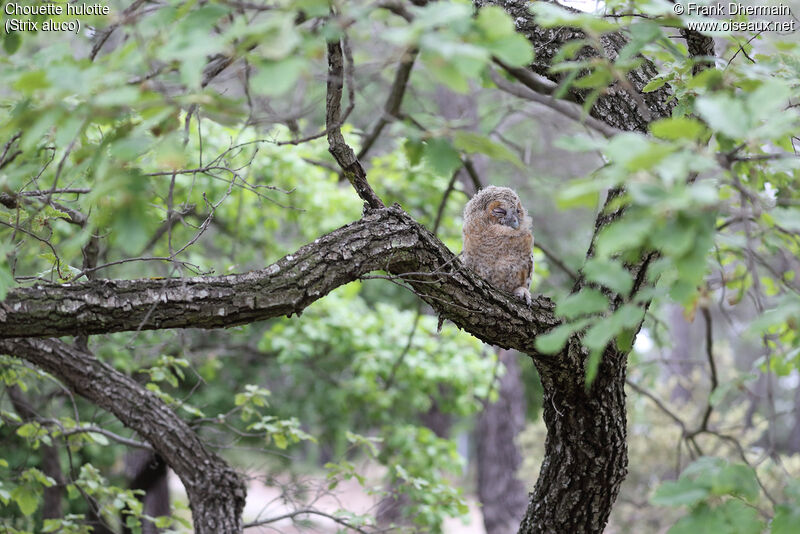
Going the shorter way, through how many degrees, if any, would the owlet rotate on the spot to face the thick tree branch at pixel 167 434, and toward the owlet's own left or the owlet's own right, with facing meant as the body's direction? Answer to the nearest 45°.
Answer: approximately 135° to the owlet's own right

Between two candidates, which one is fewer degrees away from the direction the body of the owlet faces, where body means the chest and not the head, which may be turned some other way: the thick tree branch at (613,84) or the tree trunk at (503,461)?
the thick tree branch

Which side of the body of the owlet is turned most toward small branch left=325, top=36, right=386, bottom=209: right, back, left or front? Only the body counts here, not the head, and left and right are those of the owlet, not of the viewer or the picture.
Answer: right

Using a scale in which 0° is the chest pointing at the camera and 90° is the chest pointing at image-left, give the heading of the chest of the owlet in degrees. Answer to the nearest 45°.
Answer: approximately 315°

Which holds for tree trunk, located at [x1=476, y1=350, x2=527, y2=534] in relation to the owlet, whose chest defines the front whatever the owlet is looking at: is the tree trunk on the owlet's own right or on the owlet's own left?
on the owlet's own left
